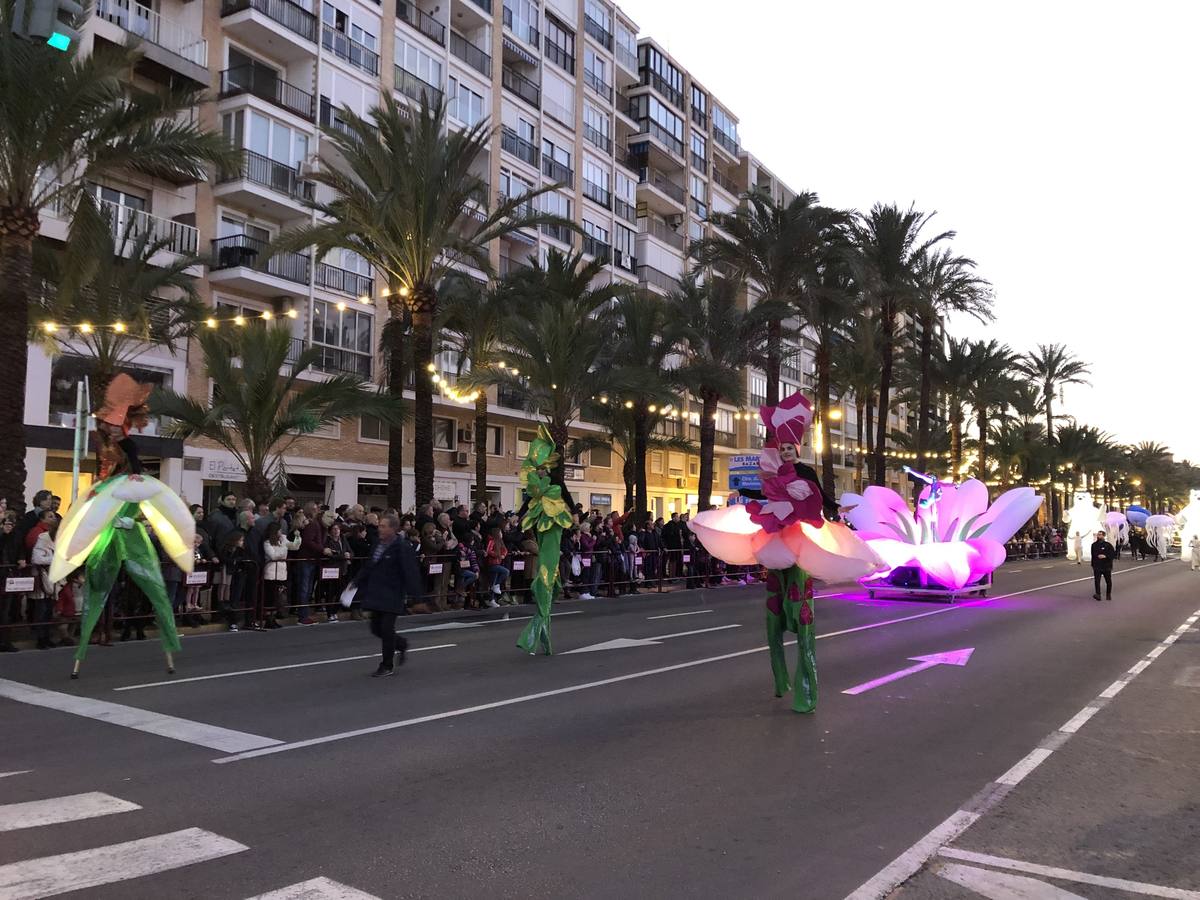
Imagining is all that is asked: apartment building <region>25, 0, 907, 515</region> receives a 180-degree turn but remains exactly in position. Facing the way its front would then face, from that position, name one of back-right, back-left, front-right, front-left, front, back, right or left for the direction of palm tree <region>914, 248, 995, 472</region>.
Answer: back-right

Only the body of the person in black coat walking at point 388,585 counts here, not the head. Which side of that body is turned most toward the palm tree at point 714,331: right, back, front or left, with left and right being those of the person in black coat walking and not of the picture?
back

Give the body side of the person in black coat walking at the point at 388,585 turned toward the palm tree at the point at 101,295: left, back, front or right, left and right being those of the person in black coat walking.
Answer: right

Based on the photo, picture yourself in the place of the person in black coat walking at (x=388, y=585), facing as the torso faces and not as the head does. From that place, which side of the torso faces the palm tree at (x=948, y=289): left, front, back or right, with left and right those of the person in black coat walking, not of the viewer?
back

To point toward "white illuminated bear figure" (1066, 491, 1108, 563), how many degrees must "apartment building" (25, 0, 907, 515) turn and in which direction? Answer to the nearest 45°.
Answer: approximately 45° to its left

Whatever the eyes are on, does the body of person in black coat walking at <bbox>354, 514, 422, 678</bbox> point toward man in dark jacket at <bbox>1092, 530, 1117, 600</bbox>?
no

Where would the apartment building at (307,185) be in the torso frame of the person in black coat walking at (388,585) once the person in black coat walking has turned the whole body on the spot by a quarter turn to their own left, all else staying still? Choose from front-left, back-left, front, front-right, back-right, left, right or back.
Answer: back-left

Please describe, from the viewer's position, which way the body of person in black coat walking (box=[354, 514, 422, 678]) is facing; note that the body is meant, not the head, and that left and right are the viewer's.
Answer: facing the viewer and to the left of the viewer

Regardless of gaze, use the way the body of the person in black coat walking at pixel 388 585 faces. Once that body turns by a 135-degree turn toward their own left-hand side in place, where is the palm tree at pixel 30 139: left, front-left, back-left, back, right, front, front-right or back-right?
back-left

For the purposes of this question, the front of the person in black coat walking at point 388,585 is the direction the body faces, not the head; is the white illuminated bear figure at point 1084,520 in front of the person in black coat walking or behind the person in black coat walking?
behind

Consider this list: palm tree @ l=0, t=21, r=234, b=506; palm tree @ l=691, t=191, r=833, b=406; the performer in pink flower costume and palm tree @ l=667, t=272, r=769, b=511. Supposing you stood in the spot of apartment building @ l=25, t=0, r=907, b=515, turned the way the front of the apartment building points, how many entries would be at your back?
0

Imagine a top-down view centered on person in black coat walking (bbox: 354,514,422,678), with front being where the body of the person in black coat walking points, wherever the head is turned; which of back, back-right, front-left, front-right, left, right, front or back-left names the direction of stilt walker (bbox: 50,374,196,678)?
front-right

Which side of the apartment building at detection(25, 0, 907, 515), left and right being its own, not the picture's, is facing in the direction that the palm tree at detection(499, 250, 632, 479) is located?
front

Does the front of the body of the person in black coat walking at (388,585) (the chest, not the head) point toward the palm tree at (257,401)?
no

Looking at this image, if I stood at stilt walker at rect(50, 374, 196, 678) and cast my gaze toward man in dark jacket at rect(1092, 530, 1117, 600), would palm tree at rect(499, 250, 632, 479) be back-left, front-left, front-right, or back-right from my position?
front-left

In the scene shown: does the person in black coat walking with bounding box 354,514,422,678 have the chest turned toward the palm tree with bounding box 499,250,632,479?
no
